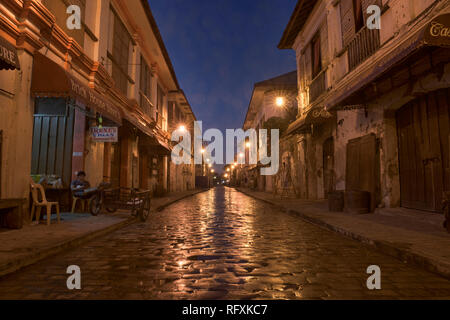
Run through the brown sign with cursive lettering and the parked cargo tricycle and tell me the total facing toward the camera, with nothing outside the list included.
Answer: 1

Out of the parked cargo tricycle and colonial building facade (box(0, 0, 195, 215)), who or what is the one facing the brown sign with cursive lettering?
the colonial building facade

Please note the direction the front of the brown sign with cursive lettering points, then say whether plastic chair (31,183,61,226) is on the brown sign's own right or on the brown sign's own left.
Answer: on the brown sign's own right

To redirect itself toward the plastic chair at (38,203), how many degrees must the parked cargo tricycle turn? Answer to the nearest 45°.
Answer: approximately 45° to its left

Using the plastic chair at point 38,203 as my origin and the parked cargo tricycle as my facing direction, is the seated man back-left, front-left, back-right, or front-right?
front-left

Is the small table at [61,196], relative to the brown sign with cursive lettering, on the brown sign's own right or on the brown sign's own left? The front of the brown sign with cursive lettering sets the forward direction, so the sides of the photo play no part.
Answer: on the brown sign's own right

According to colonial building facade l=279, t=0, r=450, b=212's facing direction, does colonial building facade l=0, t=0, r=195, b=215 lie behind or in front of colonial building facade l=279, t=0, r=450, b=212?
in front

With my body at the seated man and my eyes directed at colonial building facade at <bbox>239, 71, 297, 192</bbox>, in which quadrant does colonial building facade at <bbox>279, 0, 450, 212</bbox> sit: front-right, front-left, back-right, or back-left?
front-right

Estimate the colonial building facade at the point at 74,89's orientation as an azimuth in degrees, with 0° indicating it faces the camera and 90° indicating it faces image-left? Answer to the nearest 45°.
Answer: approximately 315°

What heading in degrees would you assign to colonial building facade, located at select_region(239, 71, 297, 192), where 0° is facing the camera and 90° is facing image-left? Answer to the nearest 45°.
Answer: approximately 45°
